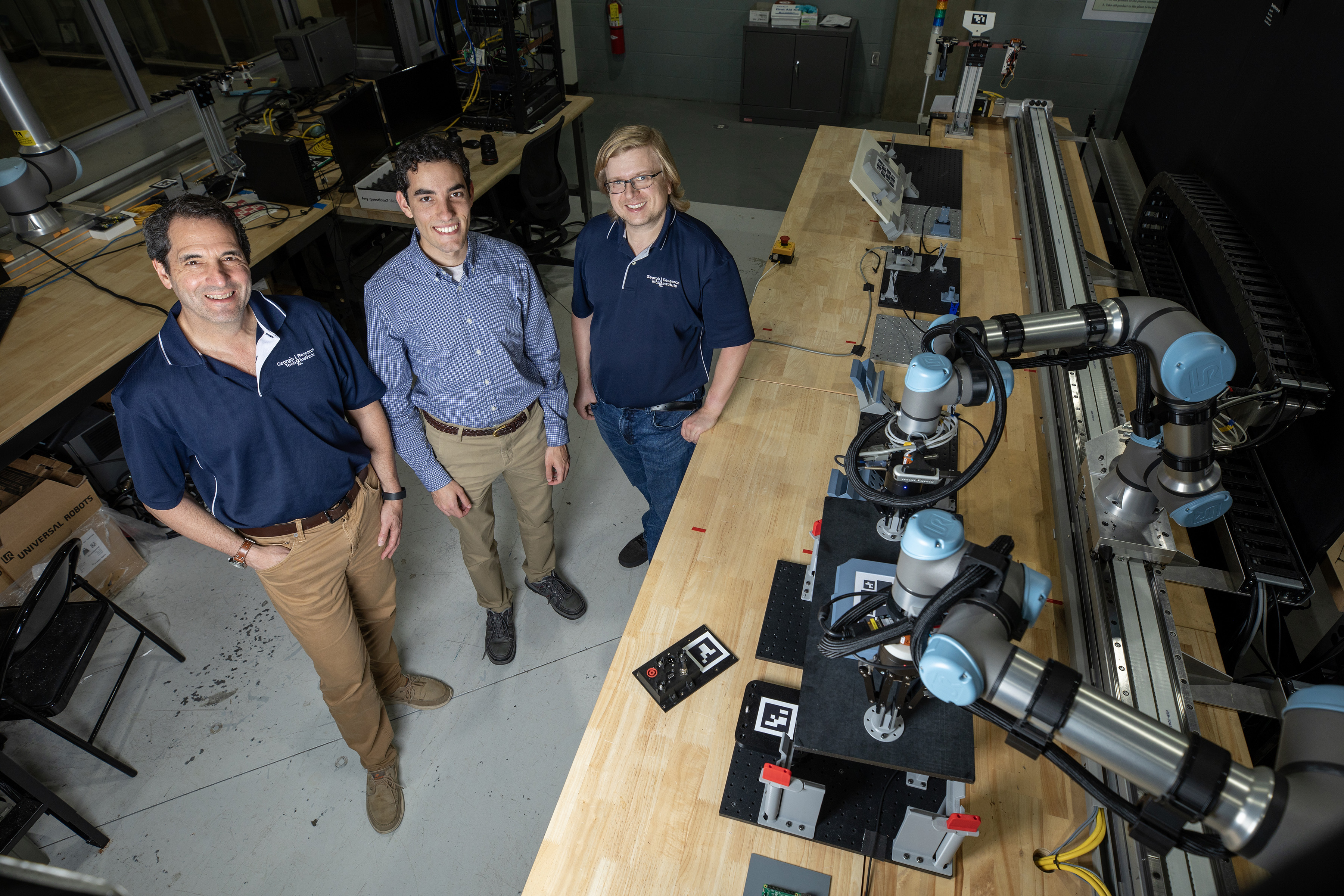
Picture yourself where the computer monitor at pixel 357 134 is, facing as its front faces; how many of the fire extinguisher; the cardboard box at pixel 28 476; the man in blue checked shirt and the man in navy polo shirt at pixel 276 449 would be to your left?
1

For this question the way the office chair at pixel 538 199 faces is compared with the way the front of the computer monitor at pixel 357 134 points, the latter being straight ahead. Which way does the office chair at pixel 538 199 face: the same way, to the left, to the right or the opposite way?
the opposite way

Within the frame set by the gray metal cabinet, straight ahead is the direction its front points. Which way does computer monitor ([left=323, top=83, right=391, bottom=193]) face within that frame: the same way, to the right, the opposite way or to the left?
to the left

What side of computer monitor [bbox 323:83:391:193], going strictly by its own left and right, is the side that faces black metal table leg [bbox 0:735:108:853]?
right

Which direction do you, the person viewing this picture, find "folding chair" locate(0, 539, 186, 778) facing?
facing the viewer and to the right of the viewer

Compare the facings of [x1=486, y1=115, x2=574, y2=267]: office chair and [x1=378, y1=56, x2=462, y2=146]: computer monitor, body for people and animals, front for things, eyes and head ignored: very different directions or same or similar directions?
very different directions

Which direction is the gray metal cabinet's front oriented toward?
toward the camera

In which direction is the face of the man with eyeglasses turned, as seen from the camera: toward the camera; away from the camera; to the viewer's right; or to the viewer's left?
toward the camera

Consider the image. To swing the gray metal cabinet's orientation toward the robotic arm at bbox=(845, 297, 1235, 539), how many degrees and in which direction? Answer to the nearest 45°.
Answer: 0° — it already faces it

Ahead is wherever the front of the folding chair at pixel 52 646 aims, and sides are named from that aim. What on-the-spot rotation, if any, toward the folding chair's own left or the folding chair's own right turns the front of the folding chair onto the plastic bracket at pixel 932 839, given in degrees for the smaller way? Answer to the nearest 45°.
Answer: approximately 45° to the folding chair's own right

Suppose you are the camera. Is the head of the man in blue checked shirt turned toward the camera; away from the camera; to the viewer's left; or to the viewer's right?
toward the camera

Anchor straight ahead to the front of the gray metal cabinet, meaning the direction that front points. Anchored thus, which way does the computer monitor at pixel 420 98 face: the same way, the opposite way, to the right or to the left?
to the left

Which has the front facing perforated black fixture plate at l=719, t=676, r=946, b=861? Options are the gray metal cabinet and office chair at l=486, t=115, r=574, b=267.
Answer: the gray metal cabinet

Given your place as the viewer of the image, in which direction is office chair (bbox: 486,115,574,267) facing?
facing away from the viewer and to the left of the viewer

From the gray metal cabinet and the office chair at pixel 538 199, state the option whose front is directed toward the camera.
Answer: the gray metal cabinet

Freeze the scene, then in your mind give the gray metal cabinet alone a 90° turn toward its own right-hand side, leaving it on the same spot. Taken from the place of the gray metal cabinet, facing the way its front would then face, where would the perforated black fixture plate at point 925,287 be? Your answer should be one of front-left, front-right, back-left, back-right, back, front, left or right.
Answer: left

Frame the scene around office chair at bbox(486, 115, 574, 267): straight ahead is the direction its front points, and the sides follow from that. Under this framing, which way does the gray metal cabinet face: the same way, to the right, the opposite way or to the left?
to the left

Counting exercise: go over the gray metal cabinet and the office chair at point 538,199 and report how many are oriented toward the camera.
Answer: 1
